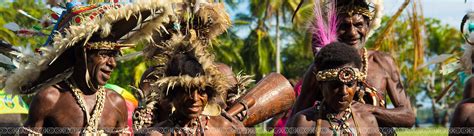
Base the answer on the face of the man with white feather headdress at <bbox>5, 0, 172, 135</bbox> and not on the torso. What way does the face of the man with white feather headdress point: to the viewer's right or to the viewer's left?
to the viewer's right

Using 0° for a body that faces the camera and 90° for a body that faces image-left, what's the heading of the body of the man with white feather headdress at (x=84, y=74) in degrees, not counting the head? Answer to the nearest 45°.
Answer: approximately 315°
